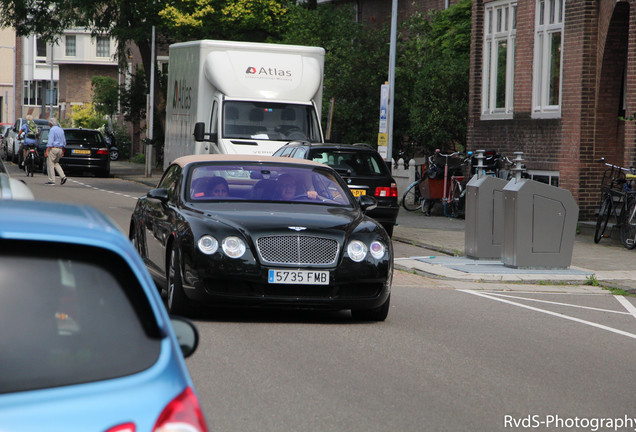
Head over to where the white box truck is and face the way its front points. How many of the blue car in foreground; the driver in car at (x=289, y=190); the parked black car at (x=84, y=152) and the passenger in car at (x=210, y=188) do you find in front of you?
3

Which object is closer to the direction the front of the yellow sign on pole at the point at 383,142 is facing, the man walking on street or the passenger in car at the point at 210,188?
the passenger in car

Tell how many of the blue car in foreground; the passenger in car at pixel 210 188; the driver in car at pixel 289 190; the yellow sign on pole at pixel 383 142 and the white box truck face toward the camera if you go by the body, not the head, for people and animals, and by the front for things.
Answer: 4

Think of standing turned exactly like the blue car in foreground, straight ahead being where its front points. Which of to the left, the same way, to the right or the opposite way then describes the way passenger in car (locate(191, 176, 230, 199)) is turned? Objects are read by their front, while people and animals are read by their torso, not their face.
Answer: the opposite way

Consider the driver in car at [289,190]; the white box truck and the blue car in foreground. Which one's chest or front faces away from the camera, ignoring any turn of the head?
the blue car in foreground

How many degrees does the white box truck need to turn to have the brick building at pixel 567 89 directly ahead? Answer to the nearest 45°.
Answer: approximately 90° to its left

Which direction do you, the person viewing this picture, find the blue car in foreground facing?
facing away from the viewer

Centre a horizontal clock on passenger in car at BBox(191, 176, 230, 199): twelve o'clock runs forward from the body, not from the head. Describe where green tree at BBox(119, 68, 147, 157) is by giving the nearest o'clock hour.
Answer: The green tree is roughly at 6 o'clock from the passenger in car.

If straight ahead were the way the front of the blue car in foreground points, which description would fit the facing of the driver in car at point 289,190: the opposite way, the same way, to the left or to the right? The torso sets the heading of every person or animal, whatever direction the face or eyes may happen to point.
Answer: the opposite way

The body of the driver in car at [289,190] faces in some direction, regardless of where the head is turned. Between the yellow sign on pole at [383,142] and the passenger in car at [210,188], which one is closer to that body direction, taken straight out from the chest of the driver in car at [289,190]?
the passenger in car
